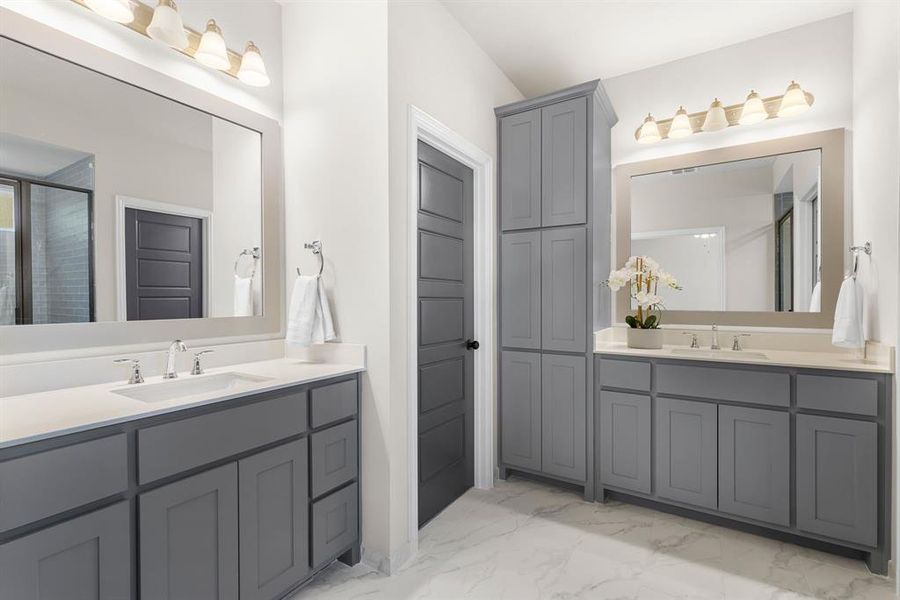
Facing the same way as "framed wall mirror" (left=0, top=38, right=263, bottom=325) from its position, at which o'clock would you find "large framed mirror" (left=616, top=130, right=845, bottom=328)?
The large framed mirror is roughly at 11 o'clock from the framed wall mirror.

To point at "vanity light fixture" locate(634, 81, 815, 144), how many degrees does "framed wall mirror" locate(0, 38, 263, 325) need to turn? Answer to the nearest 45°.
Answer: approximately 45° to its left

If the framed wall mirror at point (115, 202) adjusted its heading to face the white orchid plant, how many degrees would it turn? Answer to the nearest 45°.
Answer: approximately 45° to its left

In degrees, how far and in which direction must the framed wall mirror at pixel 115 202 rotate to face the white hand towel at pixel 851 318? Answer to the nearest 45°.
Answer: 0° — it already faces it

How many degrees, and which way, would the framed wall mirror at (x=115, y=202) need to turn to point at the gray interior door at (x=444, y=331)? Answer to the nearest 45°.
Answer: approximately 45° to its left

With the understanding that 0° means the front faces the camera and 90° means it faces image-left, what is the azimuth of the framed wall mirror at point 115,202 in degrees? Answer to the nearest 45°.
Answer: approximately 315°
